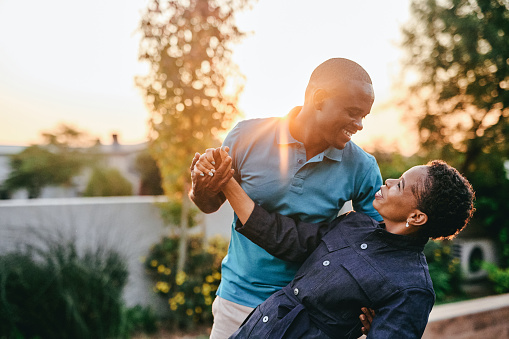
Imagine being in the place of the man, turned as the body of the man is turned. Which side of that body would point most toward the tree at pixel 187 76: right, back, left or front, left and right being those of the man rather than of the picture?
back

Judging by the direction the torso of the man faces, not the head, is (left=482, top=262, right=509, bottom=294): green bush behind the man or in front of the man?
behind

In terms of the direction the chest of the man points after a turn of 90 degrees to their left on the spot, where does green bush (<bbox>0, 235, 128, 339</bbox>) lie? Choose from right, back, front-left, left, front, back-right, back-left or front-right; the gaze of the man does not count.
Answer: back-left

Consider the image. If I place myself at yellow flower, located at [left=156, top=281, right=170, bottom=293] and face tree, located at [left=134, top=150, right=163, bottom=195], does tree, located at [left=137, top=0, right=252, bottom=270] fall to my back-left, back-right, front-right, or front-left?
front-right

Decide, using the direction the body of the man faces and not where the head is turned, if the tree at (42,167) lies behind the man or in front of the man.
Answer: behind

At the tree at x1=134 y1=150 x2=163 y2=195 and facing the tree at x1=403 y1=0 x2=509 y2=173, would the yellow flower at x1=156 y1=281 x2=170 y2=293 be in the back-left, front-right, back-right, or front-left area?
front-right

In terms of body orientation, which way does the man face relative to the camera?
toward the camera

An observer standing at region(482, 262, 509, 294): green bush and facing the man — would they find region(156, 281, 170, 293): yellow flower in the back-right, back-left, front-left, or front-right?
front-right

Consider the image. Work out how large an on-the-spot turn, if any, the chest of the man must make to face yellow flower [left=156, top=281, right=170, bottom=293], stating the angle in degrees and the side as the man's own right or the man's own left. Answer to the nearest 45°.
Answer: approximately 135° to the man's own right
